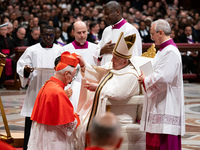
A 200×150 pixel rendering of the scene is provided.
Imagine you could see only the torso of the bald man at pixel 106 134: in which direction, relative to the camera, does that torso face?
away from the camera

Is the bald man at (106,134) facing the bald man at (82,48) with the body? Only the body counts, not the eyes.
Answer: yes

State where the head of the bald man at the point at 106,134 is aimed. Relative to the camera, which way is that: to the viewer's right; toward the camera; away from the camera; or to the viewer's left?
away from the camera

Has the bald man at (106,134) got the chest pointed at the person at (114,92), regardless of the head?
yes

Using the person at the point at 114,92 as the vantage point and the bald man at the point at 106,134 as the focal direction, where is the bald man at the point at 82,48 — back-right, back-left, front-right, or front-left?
back-right

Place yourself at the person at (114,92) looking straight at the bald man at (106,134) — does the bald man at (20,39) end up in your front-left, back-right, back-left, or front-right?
back-right

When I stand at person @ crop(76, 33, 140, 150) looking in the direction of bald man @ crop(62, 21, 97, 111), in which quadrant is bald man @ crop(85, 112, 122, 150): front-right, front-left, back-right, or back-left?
back-left

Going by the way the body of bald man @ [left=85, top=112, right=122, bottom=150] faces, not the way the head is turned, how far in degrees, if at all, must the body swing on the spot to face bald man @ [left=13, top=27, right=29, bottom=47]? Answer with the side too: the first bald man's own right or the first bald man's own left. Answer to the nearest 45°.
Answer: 0° — they already face them

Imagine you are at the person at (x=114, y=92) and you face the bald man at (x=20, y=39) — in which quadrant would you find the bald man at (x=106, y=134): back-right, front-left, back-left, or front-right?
back-left
